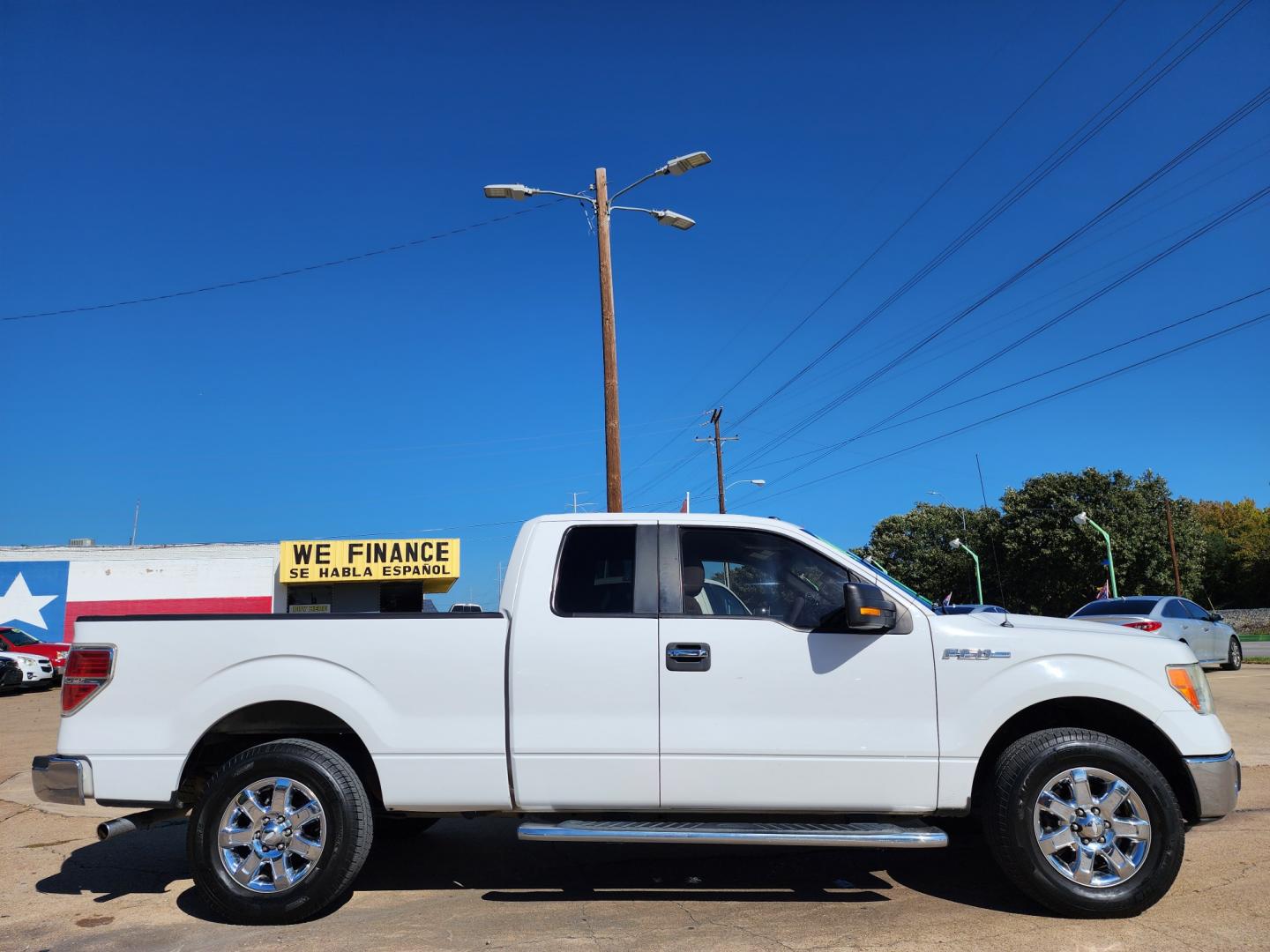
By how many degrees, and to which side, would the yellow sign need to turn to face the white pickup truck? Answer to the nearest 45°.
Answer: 0° — it already faces it

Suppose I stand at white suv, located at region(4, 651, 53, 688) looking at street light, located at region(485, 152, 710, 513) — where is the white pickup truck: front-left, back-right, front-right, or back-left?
front-right

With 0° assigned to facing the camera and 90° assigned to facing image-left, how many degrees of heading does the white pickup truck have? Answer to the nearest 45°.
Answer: approximately 270°

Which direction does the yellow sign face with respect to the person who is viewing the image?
facing the viewer

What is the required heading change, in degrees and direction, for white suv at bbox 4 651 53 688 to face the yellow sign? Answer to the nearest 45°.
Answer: approximately 90° to its left

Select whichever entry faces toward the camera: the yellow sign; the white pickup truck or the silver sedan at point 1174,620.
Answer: the yellow sign

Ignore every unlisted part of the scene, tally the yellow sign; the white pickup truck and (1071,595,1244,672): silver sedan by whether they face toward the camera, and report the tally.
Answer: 1

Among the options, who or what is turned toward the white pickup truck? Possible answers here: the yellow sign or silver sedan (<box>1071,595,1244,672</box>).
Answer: the yellow sign

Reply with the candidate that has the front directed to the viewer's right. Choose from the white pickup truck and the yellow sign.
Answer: the white pickup truck

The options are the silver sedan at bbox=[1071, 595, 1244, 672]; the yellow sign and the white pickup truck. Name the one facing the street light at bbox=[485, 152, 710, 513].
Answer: the yellow sign

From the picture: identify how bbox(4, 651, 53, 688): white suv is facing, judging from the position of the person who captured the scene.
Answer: facing the viewer and to the right of the viewer

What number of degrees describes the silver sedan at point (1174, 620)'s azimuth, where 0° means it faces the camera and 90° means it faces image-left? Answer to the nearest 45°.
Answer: approximately 225°

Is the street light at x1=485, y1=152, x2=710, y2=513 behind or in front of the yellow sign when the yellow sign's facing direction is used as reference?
in front

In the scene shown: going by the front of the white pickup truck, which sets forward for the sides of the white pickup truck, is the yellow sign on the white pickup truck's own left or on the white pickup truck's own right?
on the white pickup truck's own left
